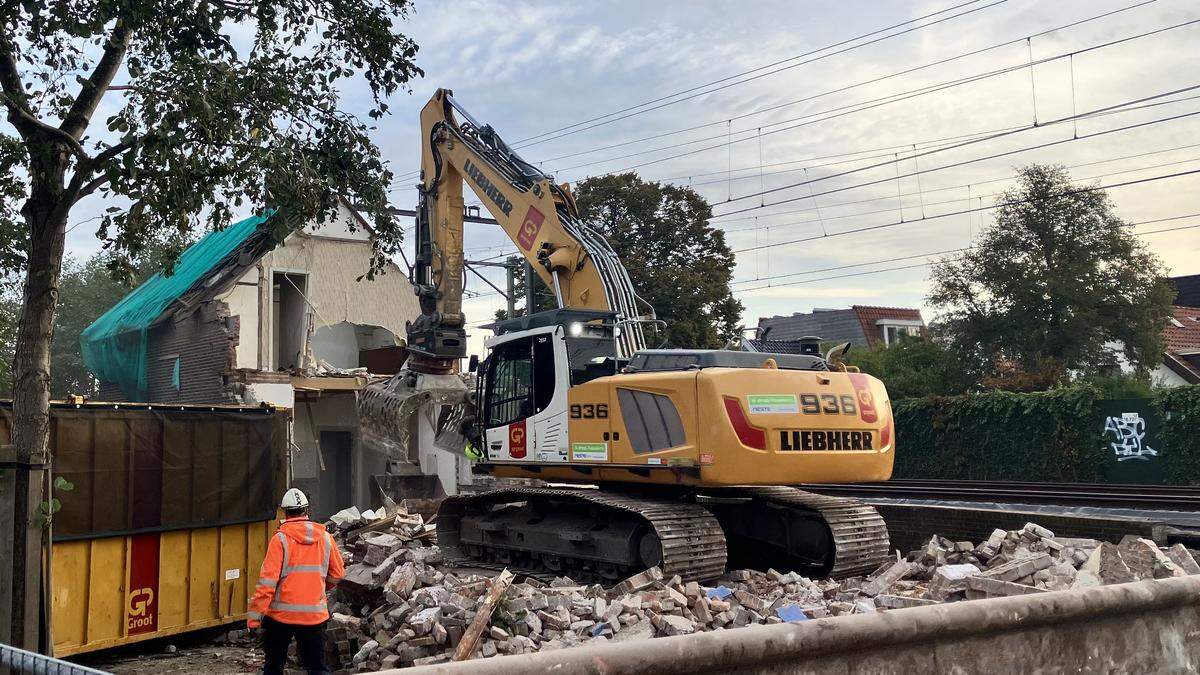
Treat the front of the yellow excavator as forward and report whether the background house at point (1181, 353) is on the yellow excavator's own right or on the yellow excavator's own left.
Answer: on the yellow excavator's own right

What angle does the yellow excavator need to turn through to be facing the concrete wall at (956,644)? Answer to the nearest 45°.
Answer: approximately 135° to its left

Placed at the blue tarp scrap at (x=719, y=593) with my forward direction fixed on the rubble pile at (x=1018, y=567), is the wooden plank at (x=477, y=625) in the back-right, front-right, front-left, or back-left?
back-right

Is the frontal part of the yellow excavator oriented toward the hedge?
no

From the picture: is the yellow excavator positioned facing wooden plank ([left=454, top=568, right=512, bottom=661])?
no

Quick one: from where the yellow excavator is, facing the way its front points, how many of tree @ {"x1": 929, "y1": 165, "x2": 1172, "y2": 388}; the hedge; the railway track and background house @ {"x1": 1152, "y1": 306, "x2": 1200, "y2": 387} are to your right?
4

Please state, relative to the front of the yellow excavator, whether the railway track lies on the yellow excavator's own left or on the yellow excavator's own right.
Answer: on the yellow excavator's own right

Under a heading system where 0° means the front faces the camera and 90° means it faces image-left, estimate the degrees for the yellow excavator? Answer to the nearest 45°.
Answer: approximately 135°

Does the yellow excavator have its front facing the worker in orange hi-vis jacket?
no

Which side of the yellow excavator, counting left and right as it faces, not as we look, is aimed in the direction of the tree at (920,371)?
right

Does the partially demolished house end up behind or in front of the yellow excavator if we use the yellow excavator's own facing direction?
in front

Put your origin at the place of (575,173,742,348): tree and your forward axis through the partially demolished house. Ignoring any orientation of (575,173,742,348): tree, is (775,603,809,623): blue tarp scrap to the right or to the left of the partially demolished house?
left

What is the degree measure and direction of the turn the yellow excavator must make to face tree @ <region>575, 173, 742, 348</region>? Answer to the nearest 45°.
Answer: approximately 45° to its right

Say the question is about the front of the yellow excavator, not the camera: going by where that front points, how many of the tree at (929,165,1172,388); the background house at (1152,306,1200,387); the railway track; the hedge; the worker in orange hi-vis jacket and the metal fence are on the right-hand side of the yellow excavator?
4
